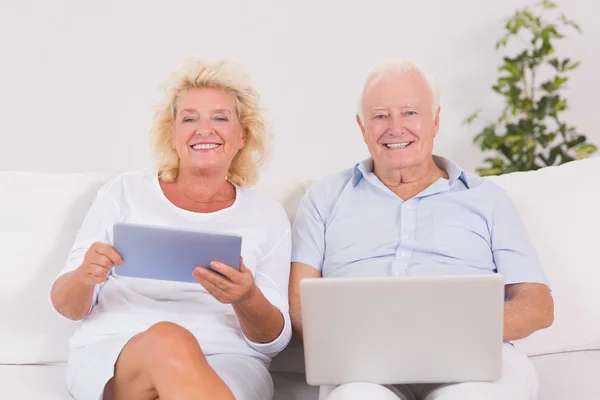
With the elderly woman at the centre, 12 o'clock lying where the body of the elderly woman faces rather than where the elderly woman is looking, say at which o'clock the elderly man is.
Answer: The elderly man is roughly at 9 o'clock from the elderly woman.

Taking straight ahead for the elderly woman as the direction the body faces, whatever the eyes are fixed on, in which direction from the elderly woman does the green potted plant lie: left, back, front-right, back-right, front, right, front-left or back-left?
back-left

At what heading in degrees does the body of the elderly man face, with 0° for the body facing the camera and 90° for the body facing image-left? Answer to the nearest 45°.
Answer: approximately 0°

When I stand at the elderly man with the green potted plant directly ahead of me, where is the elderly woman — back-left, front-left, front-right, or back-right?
back-left

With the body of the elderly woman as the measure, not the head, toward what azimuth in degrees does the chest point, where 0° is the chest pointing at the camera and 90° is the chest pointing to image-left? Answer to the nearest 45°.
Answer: approximately 0°

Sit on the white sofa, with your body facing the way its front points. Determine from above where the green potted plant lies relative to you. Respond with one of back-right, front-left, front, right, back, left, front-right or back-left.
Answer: back-left
